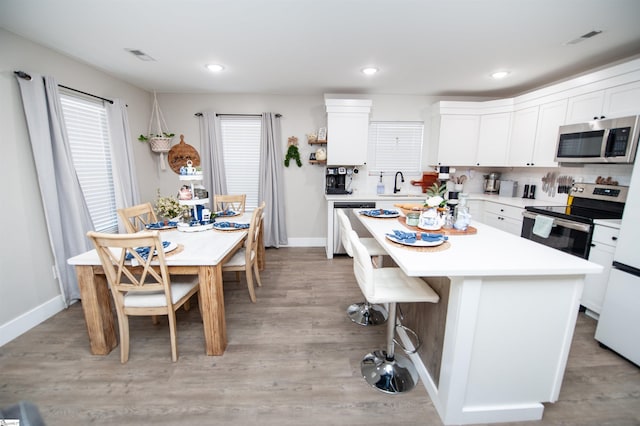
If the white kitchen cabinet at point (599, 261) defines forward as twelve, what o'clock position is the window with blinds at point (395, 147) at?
The window with blinds is roughly at 2 o'clock from the white kitchen cabinet.

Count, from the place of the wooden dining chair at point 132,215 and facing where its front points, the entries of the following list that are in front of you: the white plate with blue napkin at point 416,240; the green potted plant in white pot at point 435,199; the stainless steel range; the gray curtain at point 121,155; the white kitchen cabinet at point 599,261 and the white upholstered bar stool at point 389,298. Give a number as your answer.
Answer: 5

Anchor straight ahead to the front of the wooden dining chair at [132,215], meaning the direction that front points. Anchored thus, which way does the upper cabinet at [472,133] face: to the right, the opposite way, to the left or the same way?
to the right

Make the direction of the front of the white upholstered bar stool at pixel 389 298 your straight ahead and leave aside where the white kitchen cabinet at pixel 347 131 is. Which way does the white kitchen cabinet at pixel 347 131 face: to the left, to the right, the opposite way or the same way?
to the right

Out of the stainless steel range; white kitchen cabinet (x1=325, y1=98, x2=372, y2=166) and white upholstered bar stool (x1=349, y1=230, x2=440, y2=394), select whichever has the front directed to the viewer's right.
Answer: the white upholstered bar stool

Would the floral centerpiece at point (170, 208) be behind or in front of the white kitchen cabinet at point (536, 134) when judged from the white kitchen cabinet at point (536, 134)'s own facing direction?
in front

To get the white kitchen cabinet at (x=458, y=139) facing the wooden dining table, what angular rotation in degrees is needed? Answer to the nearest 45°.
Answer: approximately 45° to its right

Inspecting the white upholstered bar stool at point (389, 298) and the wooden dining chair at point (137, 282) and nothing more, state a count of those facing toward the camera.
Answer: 0

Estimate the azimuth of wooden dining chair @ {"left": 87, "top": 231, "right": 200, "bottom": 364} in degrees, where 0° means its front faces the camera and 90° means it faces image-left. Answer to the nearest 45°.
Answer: approximately 225°

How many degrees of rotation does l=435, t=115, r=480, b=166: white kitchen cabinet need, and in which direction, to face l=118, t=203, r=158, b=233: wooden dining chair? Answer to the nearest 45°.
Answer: approximately 45° to its right

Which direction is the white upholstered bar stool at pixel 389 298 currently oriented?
to the viewer's right

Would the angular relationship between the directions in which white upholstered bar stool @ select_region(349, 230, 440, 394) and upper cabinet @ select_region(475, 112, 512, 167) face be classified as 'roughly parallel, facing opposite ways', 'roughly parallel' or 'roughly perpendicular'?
roughly perpendicular

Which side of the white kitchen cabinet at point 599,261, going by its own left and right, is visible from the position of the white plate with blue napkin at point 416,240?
front

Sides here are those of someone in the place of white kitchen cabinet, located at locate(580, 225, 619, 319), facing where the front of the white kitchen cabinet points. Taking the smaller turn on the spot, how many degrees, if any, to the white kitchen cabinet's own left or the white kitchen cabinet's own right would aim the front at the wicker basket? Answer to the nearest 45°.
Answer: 0° — it already faces it

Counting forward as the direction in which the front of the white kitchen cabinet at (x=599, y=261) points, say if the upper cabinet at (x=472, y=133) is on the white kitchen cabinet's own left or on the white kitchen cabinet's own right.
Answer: on the white kitchen cabinet's own right
